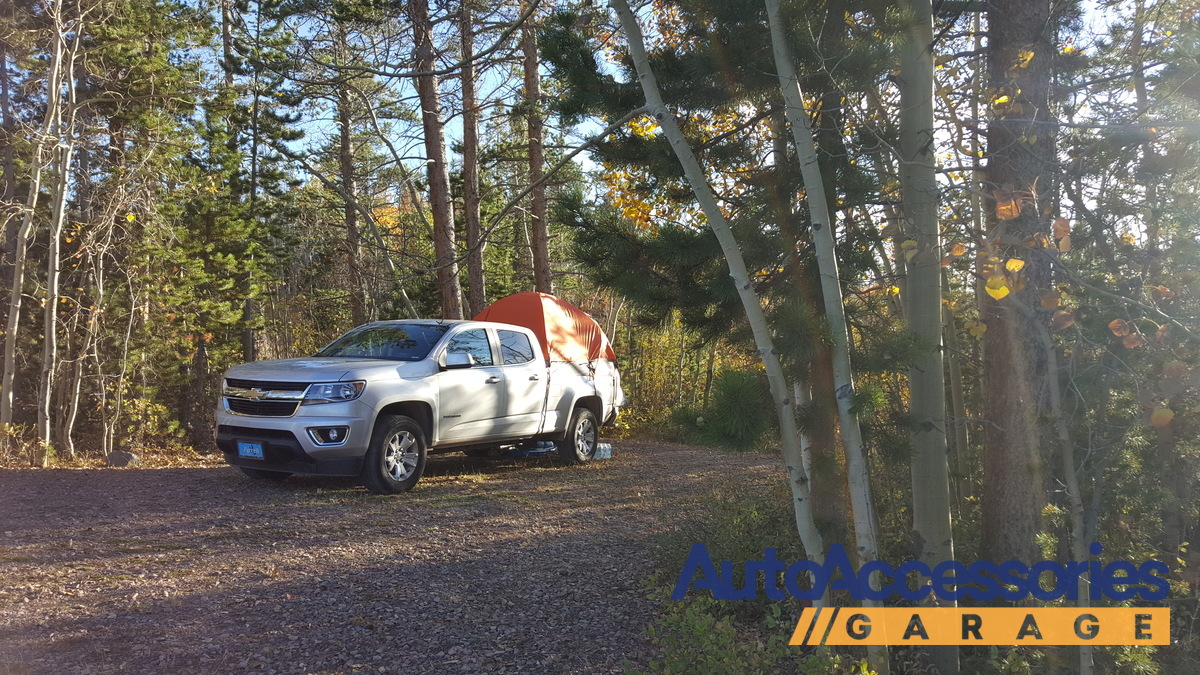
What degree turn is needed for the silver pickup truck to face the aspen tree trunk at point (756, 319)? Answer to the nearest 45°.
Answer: approximately 45° to its left

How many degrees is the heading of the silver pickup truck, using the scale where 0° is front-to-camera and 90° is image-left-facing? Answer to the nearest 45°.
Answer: approximately 45°

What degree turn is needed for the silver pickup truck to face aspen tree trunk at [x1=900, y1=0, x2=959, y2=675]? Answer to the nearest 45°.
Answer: approximately 90° to its left

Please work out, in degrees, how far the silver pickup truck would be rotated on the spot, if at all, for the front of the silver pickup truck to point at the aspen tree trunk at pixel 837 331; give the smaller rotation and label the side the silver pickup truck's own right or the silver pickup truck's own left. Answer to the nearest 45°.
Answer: approximately 45° to the silver pickup truck's own left
